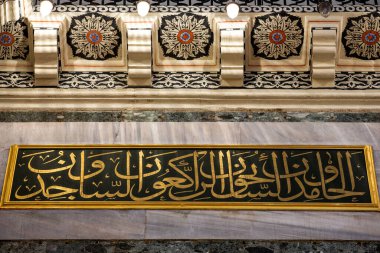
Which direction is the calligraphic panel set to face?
toward the camera
